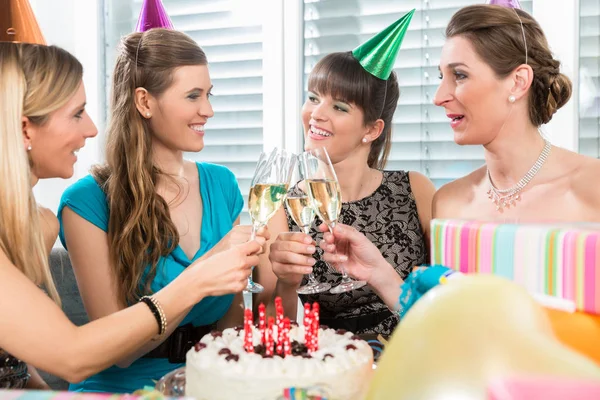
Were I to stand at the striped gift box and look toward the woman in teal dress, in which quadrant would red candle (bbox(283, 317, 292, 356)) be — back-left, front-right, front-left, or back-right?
front-left

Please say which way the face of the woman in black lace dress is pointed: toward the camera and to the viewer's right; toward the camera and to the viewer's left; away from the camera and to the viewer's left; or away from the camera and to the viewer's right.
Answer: toward the camera and to the viewer's left

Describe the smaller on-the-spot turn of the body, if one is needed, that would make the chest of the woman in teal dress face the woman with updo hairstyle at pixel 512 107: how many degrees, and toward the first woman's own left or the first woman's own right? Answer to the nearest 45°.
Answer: approximately 45° to the first woman's own left

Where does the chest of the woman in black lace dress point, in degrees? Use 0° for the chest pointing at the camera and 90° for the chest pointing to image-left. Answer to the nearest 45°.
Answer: approximately 45°

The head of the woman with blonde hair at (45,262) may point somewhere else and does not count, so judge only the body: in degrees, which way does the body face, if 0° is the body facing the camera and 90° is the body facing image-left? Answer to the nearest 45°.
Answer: approximately 270°

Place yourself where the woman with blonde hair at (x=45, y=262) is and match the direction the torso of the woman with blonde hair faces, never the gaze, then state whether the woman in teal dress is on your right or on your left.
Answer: on your left

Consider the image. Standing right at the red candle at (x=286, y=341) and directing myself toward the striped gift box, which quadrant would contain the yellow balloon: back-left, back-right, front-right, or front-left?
front-right

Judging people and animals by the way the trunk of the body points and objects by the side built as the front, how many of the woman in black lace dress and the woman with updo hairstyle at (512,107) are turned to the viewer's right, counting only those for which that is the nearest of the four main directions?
0

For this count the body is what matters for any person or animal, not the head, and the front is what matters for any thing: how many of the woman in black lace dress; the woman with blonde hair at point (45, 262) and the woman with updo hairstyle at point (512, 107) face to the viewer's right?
1

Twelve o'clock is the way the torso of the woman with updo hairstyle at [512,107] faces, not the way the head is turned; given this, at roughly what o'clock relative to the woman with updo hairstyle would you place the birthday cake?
The birthday cake is roughly at 11 o'clock from the woman with updo hairstyle.

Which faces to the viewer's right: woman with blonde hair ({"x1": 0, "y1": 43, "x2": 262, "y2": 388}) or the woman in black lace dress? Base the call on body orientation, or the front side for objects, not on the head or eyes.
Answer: the woman with blonde hair

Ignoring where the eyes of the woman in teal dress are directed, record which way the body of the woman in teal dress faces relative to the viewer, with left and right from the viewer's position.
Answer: facing the viewer and to the right of the viewer

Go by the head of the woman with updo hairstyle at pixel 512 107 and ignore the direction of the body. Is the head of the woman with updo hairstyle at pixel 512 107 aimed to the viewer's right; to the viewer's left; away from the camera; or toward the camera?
to the viewer's left

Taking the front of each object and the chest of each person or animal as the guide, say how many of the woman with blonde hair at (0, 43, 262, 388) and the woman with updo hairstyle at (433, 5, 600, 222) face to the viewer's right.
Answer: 1
